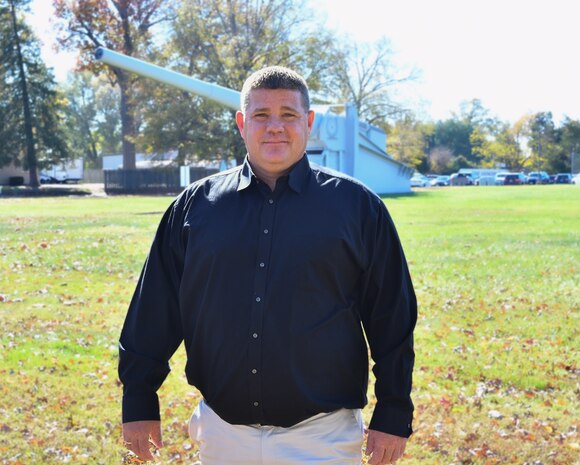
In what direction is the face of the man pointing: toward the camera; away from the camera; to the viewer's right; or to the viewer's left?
toward the camera

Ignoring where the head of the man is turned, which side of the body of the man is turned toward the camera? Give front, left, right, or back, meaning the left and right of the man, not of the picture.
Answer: front
